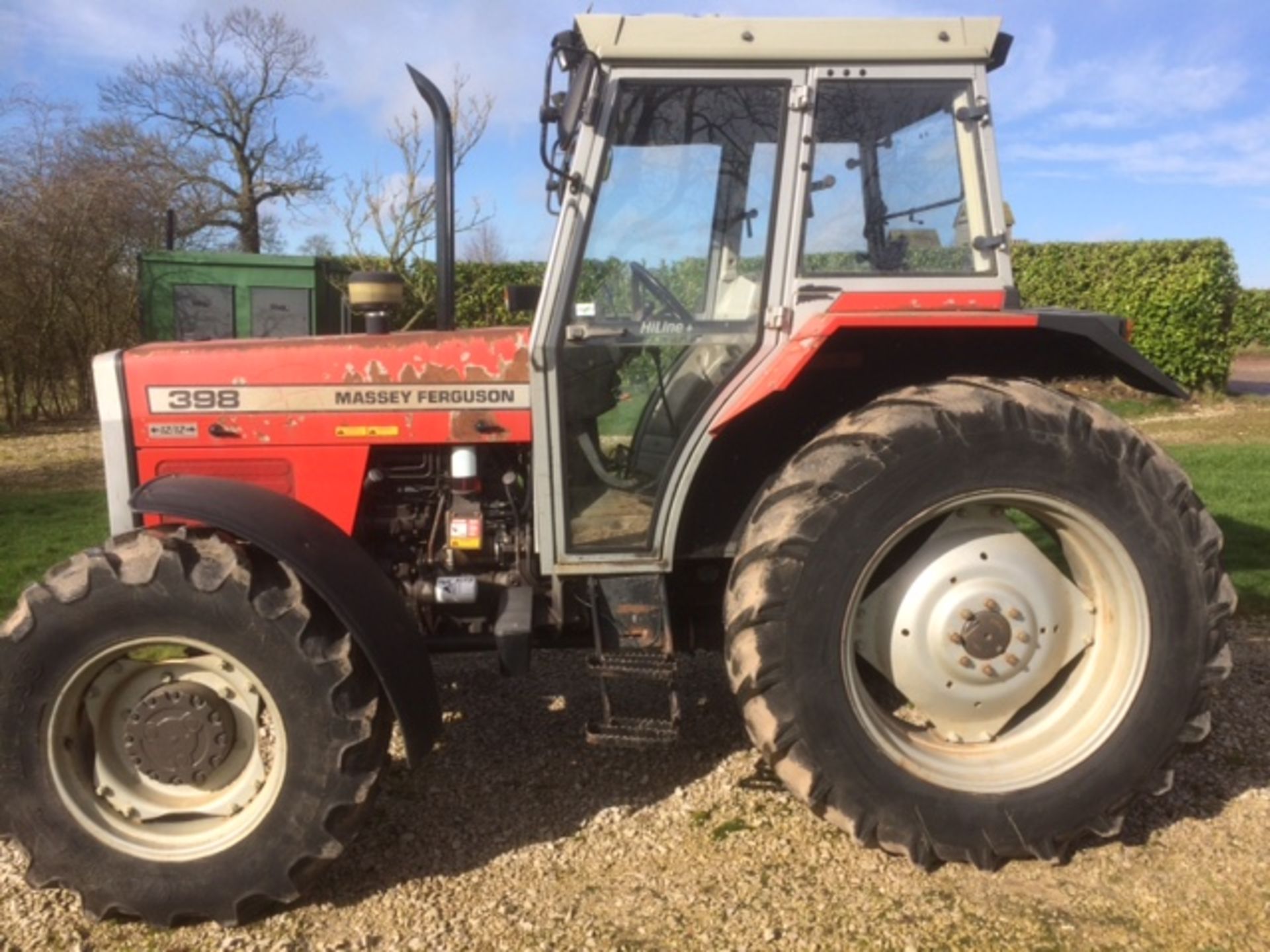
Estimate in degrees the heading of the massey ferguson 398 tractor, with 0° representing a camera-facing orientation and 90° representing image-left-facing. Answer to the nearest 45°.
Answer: approximately 90°

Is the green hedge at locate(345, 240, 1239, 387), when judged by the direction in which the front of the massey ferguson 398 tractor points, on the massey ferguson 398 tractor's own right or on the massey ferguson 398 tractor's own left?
on the massey ferguson 398 tractor's own right
